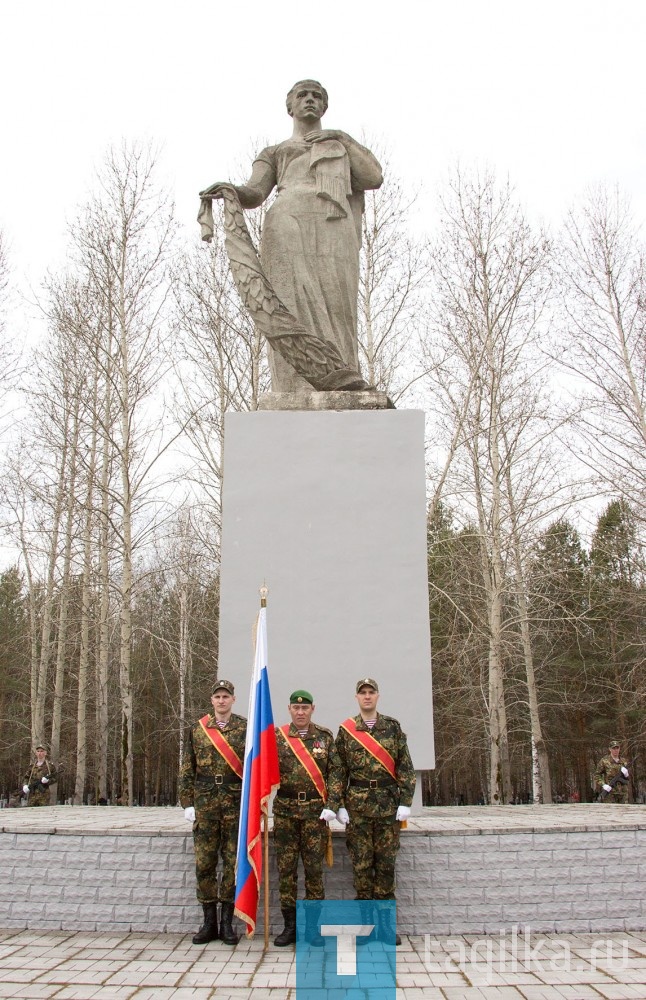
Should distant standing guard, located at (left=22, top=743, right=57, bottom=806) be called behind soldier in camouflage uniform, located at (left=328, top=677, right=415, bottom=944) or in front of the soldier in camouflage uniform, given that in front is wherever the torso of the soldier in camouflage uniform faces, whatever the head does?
behind

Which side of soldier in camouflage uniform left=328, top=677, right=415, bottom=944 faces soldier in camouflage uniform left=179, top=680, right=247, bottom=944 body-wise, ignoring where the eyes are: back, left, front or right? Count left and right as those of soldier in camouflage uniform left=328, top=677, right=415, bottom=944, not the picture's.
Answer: right

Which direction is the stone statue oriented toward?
toward the camera

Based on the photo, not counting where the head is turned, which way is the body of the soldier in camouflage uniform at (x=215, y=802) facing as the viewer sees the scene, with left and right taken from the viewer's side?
facing the viewer

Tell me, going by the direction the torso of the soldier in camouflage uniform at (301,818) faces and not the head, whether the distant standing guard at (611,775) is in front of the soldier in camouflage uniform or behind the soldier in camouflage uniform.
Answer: behind

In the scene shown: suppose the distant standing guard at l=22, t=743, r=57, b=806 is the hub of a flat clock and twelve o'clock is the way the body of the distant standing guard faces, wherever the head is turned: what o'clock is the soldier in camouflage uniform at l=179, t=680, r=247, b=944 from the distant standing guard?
The soldier in camouflage uniform is roughly at 12 o'clock from the distant standing guard.

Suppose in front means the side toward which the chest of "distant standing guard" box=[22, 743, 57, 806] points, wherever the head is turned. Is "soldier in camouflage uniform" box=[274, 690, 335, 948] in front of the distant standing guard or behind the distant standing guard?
in front
